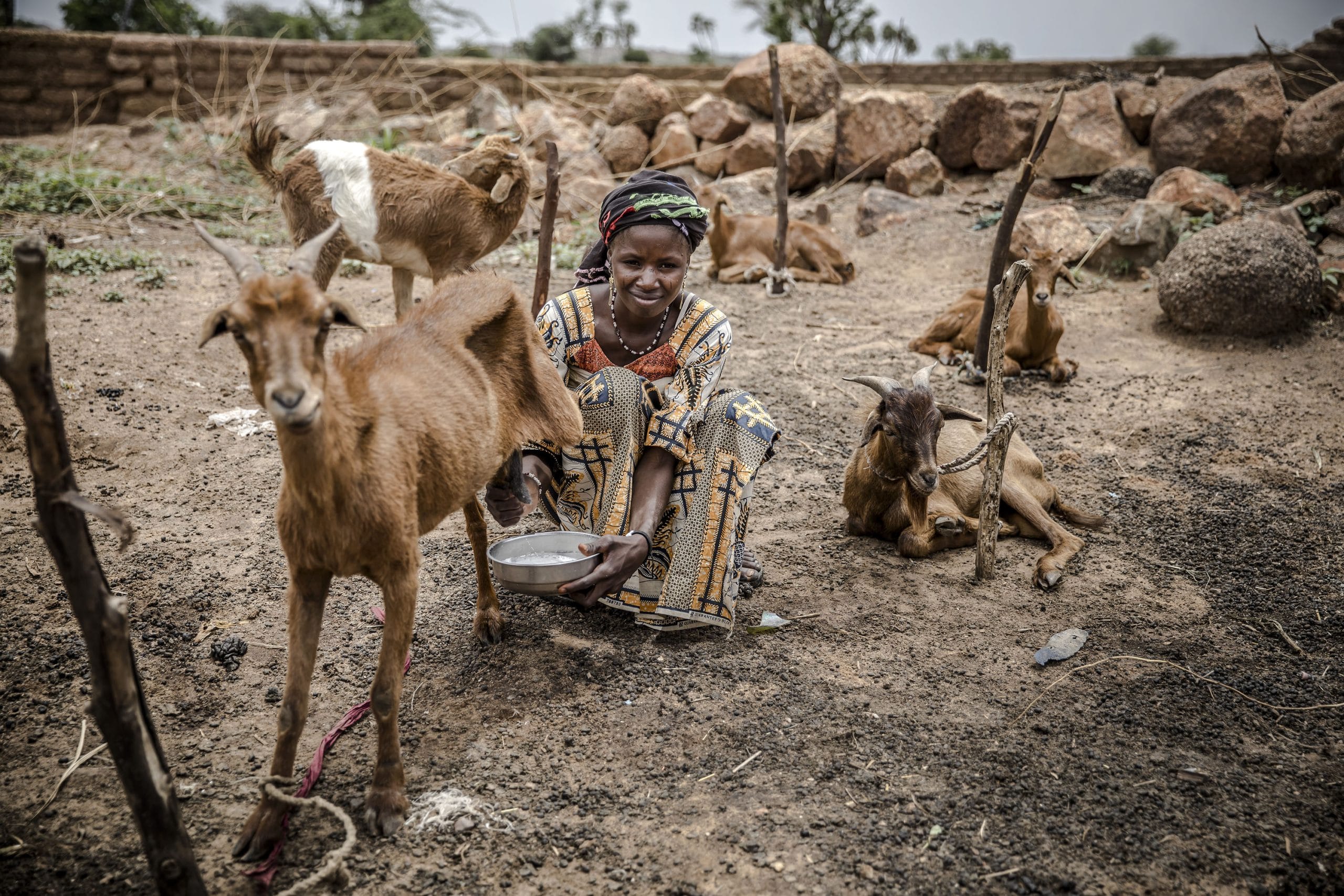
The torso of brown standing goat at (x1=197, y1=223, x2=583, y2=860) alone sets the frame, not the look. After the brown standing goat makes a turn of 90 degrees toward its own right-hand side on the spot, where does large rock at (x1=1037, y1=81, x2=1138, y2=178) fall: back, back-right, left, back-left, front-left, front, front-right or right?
right

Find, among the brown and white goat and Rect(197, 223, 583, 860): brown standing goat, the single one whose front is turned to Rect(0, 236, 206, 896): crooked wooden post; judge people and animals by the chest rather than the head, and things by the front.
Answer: the brown standing goat

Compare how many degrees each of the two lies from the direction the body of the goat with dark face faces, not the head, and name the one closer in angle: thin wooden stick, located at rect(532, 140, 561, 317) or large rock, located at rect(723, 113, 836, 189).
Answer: the thin wooden stick

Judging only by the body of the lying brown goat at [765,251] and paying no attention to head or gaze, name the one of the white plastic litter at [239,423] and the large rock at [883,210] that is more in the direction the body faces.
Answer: the white plastic litter

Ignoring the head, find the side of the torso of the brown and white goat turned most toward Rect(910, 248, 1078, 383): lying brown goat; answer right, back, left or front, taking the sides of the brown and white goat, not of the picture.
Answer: front

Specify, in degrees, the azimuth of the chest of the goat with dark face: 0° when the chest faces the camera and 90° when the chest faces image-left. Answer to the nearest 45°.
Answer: approximately 45°

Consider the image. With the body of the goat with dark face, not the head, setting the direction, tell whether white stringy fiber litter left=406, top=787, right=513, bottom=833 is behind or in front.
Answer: in front

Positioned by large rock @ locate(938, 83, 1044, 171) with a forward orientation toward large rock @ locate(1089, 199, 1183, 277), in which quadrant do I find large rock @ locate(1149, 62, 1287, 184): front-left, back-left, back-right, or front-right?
front-left

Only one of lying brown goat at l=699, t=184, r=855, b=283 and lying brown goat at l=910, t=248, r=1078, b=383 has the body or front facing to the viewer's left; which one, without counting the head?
lying brown goat at l=699, t=184, r=855, b=283

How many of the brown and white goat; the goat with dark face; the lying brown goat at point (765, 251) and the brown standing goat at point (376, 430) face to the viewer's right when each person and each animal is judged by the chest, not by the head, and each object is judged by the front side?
1

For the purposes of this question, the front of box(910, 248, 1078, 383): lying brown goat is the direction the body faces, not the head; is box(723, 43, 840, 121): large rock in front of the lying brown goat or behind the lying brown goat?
behind

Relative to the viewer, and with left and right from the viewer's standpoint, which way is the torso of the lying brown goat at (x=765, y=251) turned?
facing to the left of the viewer

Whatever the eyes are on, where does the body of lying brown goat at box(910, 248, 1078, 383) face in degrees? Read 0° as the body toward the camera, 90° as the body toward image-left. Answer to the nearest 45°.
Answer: approximately 315°

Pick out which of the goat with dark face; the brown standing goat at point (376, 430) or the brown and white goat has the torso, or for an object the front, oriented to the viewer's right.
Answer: the brown and white goat

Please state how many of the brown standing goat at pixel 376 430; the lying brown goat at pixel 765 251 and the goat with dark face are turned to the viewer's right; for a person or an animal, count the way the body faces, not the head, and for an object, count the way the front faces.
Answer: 0

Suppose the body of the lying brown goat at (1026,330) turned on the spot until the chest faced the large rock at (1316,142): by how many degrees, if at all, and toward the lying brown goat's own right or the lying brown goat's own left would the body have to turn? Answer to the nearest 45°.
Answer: approximately 90° to the lying brown goat's own left

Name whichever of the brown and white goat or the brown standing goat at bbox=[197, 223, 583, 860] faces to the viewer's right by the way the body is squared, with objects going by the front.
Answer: the brown and white goat

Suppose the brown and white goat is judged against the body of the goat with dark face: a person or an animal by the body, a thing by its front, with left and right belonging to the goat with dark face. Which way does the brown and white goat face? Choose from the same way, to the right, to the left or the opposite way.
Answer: the opposite way

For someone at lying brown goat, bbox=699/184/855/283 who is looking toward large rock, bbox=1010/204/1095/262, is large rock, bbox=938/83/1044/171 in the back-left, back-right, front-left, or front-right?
front-left
